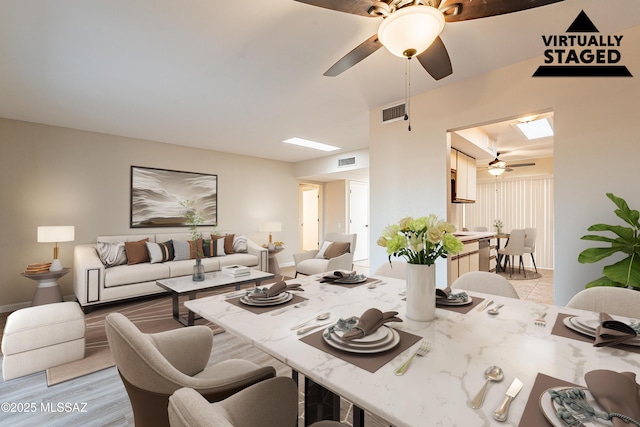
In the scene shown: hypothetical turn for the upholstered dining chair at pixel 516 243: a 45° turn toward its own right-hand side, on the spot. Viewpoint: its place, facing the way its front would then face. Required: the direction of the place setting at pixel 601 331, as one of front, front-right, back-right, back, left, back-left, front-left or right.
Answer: back

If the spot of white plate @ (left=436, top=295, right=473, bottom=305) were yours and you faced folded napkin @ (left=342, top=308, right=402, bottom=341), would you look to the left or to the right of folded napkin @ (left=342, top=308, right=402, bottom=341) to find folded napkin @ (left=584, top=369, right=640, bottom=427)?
left

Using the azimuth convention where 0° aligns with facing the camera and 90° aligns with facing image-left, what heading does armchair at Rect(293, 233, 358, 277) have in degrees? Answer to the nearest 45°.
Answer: approximately 45°

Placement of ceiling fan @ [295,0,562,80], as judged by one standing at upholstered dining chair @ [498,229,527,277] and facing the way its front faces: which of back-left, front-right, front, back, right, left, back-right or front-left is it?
back-left

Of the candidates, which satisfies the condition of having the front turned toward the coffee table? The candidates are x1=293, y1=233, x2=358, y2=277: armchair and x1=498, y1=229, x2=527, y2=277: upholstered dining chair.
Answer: x1=293, y1=233, x2=358, y2=277: armchair

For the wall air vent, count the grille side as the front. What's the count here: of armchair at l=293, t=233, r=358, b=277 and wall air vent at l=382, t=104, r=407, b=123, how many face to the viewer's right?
0

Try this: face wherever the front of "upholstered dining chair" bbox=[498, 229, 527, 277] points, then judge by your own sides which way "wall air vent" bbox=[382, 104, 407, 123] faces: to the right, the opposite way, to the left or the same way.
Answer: to the left

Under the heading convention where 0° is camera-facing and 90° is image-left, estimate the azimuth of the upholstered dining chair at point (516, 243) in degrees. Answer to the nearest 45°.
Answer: approximately 135°

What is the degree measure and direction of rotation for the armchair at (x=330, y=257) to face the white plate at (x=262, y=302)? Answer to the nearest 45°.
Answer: approximately 45° to its left
